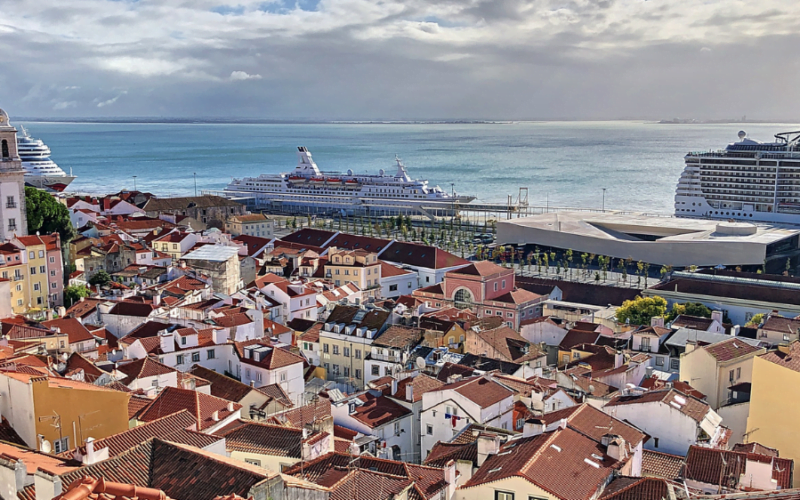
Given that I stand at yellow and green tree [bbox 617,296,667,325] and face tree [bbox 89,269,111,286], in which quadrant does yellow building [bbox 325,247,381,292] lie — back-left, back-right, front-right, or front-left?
front-right

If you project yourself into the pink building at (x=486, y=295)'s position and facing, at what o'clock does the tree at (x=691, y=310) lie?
The tree is roughly at 8 o'clock from the pink building.

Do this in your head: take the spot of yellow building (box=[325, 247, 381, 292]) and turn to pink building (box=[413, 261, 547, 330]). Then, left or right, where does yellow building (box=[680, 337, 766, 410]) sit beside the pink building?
right

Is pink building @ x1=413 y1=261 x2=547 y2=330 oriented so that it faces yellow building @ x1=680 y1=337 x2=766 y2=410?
no

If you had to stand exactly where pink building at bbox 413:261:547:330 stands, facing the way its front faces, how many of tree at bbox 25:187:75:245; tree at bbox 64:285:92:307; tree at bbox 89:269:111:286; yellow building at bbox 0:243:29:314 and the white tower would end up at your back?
0

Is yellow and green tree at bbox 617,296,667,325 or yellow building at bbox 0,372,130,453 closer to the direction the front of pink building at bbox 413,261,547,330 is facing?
the yellow building

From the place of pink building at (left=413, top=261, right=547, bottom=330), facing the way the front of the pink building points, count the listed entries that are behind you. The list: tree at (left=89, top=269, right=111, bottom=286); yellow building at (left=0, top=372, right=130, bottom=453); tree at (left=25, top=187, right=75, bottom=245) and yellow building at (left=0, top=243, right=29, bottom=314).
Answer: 0

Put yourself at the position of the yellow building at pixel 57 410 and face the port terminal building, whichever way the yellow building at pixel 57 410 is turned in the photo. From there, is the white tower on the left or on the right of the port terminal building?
left

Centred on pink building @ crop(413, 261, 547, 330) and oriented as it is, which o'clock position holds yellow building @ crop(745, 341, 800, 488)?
The yellow building is roughly at 10 o'clock from the pink building.

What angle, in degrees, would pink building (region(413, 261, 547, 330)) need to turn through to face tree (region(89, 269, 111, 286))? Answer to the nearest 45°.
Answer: approximately 45° to its right

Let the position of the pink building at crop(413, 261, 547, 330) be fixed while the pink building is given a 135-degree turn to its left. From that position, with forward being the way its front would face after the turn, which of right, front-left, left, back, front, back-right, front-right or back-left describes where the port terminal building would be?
front-left

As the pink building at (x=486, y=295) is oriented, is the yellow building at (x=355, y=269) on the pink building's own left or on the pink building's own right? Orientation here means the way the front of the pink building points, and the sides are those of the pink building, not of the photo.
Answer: on the pink building's own right

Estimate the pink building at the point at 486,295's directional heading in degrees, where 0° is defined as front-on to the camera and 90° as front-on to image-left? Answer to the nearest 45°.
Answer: approximately 45°

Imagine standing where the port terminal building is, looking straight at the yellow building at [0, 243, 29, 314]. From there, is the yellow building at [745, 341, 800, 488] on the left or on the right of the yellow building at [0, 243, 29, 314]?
left

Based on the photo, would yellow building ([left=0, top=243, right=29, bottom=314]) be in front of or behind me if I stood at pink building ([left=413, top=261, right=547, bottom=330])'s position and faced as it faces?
in front

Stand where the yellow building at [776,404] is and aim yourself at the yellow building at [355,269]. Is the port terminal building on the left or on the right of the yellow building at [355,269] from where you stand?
right

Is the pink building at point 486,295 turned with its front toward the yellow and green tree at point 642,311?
no
